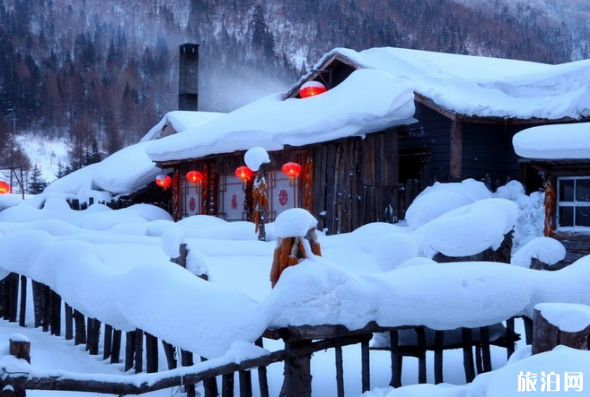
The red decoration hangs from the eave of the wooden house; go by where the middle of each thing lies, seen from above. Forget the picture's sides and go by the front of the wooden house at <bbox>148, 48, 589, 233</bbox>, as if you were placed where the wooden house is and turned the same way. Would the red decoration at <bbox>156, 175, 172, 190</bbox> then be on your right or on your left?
on your right

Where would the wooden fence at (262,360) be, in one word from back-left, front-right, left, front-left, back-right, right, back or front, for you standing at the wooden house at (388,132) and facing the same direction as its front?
front-left

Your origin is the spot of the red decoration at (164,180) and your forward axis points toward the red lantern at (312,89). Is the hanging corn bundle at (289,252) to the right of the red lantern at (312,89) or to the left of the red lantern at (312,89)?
right

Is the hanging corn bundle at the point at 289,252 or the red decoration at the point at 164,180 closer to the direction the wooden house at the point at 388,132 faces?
the hanging corn bundle

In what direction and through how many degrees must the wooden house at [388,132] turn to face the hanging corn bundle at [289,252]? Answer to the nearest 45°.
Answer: approximately 45° to its left

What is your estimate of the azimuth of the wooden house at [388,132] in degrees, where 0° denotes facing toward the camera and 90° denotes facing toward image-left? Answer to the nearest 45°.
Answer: approximately 45°
